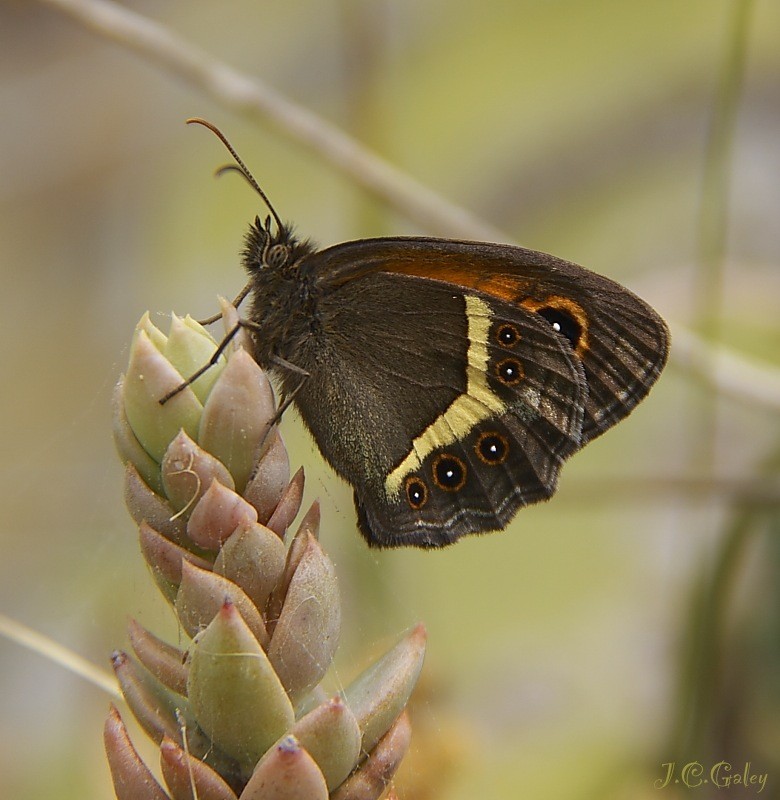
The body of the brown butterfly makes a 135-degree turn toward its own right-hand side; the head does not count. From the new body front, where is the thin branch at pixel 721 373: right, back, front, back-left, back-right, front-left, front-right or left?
front

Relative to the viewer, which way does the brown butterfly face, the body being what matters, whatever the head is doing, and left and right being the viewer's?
facing to the left of the viewer
